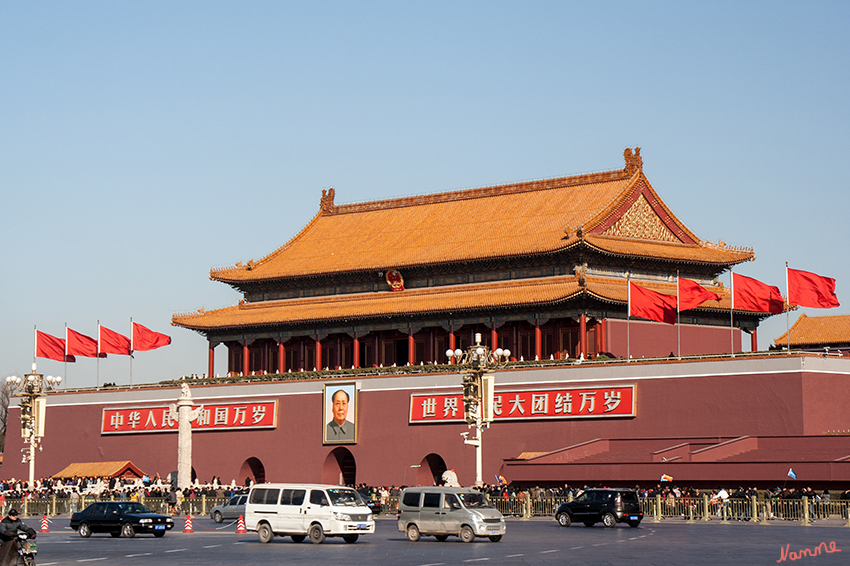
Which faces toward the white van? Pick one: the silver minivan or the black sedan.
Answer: the black sedan

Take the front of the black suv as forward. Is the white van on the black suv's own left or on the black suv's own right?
on the black suv's own left

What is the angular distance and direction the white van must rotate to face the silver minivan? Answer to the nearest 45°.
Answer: approximately 45° to its left

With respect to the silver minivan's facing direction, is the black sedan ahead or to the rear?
to the rear

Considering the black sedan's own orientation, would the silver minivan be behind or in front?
in front

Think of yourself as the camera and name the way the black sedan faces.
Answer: facing the viewer and to the right of the viewer

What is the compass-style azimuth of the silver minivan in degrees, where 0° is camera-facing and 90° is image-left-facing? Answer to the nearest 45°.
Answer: approximately 315°

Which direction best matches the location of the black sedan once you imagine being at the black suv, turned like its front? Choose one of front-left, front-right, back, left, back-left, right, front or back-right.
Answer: front-left

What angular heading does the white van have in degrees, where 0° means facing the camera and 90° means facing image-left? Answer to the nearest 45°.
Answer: approximately 315°

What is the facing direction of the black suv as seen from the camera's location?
facing away from the viewer and to the left of the viewer

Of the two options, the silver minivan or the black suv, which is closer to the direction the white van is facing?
the silver minivan

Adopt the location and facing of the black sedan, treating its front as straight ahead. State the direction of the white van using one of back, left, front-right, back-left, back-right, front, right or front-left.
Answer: front
